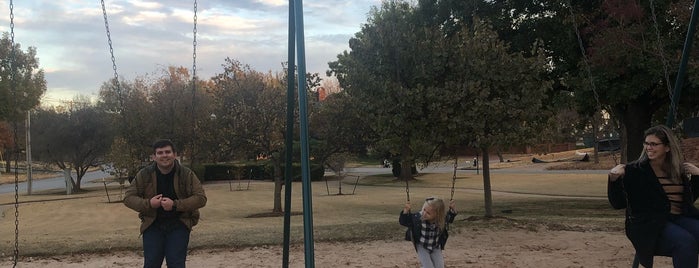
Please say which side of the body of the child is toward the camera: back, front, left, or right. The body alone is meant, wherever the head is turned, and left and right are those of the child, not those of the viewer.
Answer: front

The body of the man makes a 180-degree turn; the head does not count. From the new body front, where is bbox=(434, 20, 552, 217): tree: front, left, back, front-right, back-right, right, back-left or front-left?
front-right

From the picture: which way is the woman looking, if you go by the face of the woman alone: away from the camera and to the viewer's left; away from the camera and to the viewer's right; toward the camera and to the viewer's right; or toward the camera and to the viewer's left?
toward the camera and to the viewer's left

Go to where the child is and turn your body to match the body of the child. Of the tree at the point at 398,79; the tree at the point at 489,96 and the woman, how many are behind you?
2

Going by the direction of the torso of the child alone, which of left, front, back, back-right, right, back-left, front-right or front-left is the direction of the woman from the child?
front-left

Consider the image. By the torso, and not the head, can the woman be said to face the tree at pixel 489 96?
no

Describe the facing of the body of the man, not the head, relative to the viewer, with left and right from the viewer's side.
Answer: facing the viewer

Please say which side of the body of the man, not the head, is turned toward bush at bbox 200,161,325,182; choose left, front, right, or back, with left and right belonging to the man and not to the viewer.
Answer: back

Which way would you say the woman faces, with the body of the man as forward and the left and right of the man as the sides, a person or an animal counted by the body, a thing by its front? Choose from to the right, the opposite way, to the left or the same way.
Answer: the same way

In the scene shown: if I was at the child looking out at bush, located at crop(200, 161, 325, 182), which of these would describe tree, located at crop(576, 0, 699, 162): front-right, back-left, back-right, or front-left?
front-right

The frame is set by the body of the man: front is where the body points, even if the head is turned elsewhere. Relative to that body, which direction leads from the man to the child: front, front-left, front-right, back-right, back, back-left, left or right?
left

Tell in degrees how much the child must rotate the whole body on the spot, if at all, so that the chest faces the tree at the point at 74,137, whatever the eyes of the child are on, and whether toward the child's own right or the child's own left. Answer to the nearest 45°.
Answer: approximately 135° to the child's own right

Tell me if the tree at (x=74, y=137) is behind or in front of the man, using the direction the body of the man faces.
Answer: behind

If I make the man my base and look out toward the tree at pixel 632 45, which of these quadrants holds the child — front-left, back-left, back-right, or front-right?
front-right

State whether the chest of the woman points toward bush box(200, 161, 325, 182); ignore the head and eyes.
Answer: no

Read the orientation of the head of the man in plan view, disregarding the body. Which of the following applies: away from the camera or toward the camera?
toward the camera

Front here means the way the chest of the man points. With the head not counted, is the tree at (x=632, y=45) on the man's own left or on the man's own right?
on the man's own left

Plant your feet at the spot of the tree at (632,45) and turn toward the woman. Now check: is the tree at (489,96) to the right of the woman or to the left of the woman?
right
